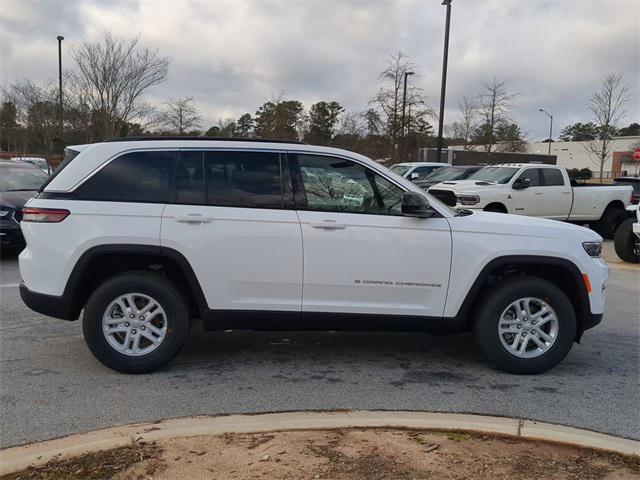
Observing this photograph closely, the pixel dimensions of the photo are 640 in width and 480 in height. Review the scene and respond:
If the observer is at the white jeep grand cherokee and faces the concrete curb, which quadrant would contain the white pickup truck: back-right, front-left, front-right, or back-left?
back-left

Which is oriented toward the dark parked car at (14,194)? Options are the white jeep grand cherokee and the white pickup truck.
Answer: the white pickup truck

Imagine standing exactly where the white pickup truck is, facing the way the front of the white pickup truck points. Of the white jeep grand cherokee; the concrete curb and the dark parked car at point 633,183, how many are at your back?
1

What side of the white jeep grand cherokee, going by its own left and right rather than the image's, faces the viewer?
right

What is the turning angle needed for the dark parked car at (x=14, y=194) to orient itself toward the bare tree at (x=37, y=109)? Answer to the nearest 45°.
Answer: approximately 135° to its right

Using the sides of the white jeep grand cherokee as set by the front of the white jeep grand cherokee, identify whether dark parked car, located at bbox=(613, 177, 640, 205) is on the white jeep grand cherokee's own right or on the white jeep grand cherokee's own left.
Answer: on the white jeep grand cherokee's own left

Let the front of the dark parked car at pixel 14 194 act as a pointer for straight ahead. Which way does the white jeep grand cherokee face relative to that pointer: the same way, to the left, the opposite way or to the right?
to the left

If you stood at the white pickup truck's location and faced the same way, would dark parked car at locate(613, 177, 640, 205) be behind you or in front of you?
behind

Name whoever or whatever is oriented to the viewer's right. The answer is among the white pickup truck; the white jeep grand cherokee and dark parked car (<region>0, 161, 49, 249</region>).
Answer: the white jeep grand cherokee

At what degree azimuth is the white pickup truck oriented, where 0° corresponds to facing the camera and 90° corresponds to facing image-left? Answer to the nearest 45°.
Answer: approximately 45°

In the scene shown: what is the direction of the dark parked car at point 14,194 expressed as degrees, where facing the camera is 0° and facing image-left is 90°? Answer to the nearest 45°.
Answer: approximately 45°

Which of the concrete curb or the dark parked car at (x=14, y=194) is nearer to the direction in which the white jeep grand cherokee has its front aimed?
the concrete curb

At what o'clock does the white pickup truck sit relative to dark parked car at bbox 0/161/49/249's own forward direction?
The white pickup truck is roughly at 8 o'clock from the dark parked car.

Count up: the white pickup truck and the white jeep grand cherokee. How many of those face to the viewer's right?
1
